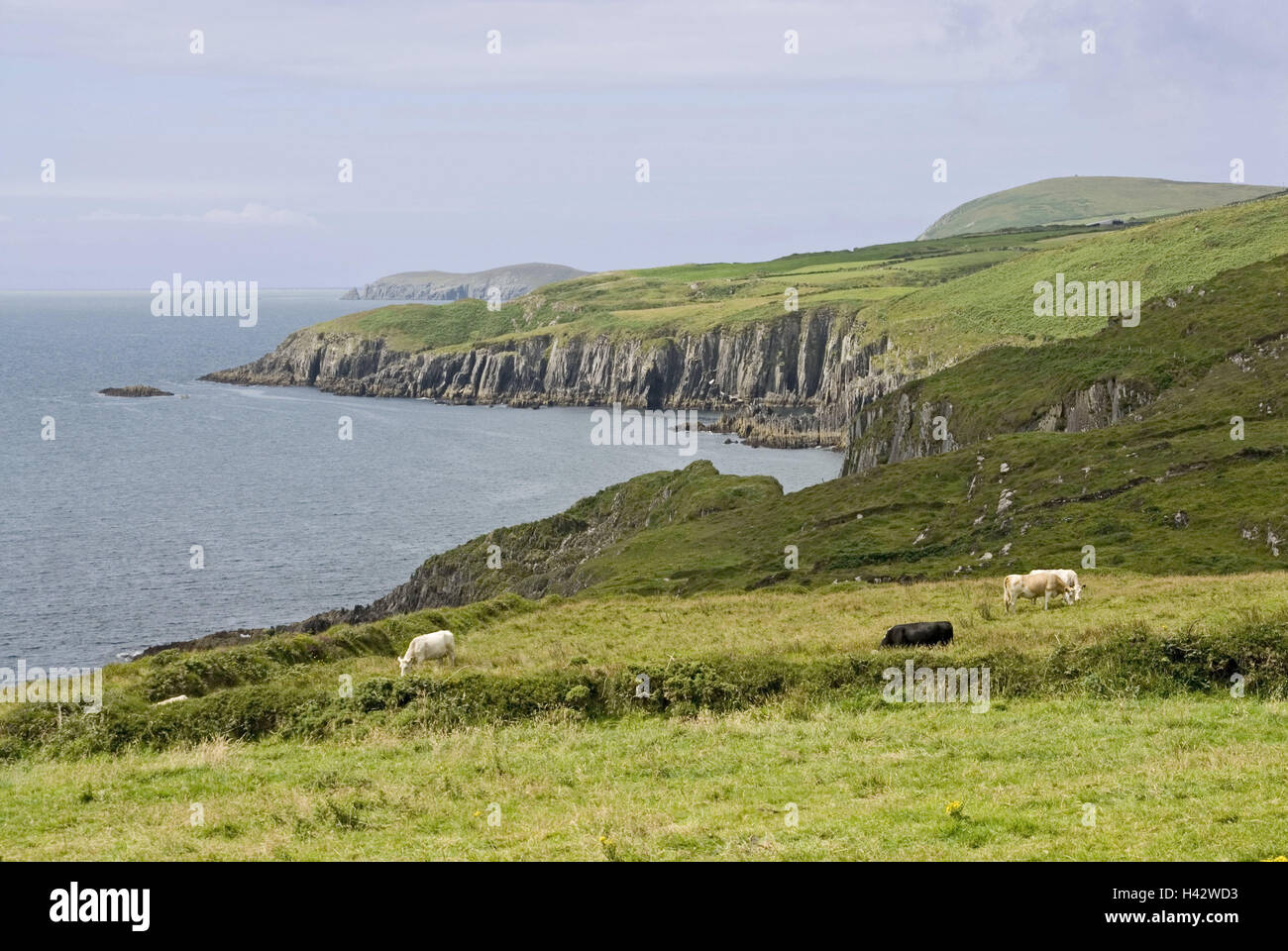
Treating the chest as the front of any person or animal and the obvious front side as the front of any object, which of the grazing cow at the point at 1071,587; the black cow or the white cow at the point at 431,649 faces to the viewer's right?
the grazing cow

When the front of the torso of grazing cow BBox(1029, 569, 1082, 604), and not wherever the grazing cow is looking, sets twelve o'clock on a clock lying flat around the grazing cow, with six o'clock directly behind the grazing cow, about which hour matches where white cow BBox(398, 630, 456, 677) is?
The white cow is roughly at 5 o'clock from the grazing cow.

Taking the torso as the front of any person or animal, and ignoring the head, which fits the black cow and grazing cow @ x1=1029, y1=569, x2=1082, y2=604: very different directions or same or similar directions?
very different directions

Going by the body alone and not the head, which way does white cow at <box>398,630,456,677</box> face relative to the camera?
to the viewer's left

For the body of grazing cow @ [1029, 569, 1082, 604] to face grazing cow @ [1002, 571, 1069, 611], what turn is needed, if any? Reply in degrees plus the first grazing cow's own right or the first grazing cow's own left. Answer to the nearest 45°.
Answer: approximately 135° to the first grazing cow's own right

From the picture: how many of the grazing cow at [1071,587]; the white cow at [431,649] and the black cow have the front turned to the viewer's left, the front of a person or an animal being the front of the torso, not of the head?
2

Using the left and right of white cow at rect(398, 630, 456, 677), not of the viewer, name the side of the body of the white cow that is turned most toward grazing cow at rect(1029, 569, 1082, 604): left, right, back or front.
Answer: back

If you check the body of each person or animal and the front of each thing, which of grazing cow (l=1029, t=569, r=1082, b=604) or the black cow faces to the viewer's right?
the grazing cow

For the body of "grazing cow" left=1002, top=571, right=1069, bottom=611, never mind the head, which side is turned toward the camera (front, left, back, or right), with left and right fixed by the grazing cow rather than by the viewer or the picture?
right

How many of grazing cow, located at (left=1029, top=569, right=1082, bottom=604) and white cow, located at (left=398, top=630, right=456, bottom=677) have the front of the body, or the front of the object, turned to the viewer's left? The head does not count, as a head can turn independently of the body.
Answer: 1

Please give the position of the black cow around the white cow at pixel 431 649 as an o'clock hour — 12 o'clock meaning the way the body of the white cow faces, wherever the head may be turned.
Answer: The black cow is roughly at 7 o'clock from the white cow.

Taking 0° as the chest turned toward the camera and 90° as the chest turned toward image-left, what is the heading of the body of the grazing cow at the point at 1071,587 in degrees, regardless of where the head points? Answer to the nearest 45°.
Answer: approximately 270°
